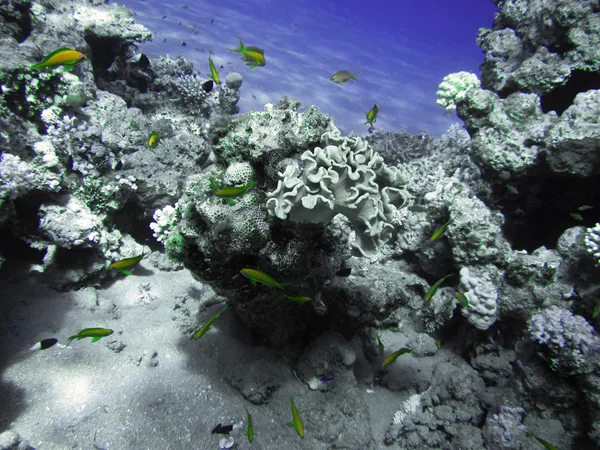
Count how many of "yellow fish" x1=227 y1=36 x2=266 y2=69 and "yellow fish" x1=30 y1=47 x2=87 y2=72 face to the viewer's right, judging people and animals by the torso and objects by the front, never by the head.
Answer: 2

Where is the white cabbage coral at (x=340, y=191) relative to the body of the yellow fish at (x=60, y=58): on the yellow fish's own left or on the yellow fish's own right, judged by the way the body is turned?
on the yellow fish's own right

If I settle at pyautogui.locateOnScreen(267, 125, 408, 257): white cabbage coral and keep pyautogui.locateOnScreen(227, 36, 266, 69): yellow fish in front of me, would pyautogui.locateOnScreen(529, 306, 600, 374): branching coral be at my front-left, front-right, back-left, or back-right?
back-right

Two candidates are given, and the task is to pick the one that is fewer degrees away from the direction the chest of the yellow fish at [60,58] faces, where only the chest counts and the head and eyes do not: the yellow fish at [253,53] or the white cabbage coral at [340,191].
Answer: the yellow fish

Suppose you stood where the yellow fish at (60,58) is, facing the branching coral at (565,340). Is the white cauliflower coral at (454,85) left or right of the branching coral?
left

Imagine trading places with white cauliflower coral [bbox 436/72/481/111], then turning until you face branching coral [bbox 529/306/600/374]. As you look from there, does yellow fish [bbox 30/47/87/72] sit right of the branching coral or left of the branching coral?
right

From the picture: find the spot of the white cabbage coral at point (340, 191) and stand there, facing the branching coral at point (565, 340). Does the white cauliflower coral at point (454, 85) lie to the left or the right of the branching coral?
left

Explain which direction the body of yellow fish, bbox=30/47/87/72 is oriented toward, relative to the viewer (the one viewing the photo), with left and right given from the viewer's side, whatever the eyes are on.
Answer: facing to the right of the viewer

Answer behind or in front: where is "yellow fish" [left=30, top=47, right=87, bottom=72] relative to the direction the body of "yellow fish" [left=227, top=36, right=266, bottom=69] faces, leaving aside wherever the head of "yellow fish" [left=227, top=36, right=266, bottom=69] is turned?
behind

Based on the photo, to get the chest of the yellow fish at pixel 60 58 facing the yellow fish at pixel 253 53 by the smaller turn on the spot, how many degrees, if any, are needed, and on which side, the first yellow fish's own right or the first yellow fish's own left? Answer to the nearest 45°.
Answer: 0° — it already faces it

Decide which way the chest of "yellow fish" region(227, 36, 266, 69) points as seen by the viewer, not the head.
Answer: to the viewer's right
